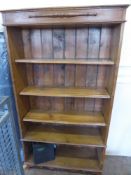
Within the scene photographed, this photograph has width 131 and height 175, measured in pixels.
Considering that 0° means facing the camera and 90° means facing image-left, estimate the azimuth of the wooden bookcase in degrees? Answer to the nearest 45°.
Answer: approximately 0°
